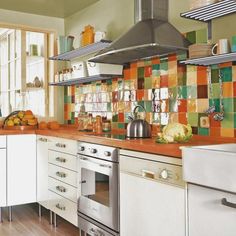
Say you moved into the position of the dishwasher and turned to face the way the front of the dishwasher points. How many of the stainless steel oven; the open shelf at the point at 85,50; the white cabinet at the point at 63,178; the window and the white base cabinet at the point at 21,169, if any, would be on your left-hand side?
0

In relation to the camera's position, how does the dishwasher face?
facing the viewer and to the left of the viewer

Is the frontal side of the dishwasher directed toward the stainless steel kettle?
no

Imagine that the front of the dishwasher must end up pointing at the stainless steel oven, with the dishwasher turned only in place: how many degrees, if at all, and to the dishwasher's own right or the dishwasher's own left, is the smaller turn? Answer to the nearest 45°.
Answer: approximately 90° to the dishwasher's own right

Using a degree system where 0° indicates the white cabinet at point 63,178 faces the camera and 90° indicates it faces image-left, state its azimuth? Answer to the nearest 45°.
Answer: approximately 45°

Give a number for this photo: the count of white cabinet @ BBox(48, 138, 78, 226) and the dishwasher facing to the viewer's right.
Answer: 0

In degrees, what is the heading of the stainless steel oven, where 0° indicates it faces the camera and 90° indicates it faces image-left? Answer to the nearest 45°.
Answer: approximately 45°

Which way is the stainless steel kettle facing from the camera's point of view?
to the viewer's left

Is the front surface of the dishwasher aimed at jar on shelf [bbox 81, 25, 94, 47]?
no

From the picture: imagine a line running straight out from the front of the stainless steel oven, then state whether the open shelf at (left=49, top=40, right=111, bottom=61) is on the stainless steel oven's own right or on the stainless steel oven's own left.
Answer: on the stainless steel oven's own right

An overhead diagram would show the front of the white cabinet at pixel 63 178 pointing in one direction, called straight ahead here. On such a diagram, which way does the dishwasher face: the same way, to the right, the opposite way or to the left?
the same way
